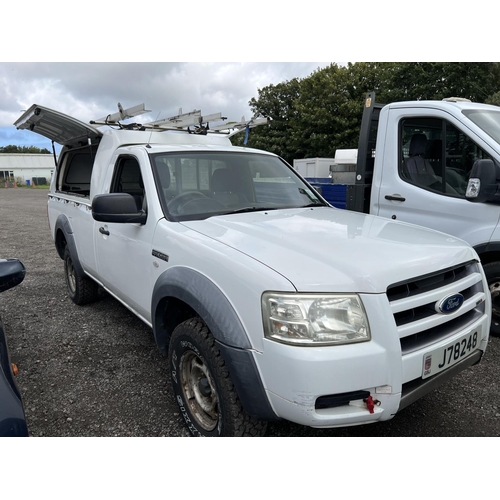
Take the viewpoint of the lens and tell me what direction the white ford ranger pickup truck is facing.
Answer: facing the viewer and to the right of the viewer

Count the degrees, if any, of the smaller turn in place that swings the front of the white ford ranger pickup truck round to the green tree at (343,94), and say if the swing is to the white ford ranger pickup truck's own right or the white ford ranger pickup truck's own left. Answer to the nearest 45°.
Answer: approximately 135° to the white ford ranger pickup truck's own left
